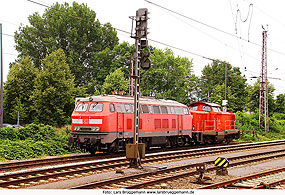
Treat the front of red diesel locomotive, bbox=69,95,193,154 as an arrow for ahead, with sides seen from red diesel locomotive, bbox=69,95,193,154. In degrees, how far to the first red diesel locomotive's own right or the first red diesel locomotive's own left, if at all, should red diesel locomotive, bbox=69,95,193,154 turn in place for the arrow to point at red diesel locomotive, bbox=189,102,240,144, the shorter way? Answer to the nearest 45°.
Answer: approximately 180°

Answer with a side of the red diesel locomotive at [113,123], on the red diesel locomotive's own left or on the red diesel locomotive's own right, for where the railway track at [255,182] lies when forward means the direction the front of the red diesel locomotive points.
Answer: on the red diesel locomotive's own left

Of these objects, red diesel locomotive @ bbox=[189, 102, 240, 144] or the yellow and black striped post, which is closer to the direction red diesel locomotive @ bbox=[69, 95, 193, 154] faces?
the yellow and black striped post

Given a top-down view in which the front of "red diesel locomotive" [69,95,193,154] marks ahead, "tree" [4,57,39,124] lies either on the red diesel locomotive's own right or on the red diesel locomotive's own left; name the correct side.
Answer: on the red diesel locomotive's own right

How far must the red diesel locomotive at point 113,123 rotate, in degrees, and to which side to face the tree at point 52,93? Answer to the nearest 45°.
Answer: approximately 135° to its right

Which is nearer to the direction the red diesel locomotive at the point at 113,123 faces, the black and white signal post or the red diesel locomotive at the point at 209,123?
the black and white signal post

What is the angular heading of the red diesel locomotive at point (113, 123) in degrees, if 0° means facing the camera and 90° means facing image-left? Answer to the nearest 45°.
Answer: approximately 45°
